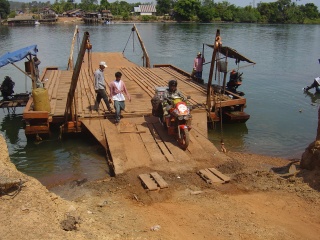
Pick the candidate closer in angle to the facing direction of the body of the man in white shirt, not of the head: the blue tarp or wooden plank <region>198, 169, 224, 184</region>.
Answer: the wooden plank

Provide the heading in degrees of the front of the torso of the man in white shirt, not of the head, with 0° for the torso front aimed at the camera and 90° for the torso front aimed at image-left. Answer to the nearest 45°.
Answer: approximately 0°

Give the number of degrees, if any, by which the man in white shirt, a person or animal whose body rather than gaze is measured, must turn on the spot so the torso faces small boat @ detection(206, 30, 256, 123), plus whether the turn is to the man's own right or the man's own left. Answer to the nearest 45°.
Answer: approximately 135° to the man's own left

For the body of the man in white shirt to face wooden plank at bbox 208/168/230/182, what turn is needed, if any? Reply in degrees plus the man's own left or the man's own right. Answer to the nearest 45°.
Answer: approximately 45° to the man's own left

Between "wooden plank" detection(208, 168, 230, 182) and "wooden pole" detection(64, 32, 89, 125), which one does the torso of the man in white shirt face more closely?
the wooden plank

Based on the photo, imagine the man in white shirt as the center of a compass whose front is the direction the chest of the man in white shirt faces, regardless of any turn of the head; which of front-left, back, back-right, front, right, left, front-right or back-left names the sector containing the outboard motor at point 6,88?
back-right

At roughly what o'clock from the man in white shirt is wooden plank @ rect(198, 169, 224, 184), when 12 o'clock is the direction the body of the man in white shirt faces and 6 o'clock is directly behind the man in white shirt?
The wooden plank is roughly at 11 o'clock from the man in white shirt.

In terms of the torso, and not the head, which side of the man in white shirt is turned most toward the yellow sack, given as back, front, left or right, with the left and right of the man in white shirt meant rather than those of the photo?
right

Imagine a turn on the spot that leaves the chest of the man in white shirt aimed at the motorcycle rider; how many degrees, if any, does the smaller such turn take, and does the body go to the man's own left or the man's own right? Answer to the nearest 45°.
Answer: approximately 45° to the man's own left

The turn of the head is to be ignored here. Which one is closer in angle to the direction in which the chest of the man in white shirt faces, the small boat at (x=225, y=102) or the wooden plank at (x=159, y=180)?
the wooden plank

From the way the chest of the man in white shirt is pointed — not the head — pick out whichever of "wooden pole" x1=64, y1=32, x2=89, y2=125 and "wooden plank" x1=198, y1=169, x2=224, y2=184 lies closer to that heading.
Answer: the wooden plank
